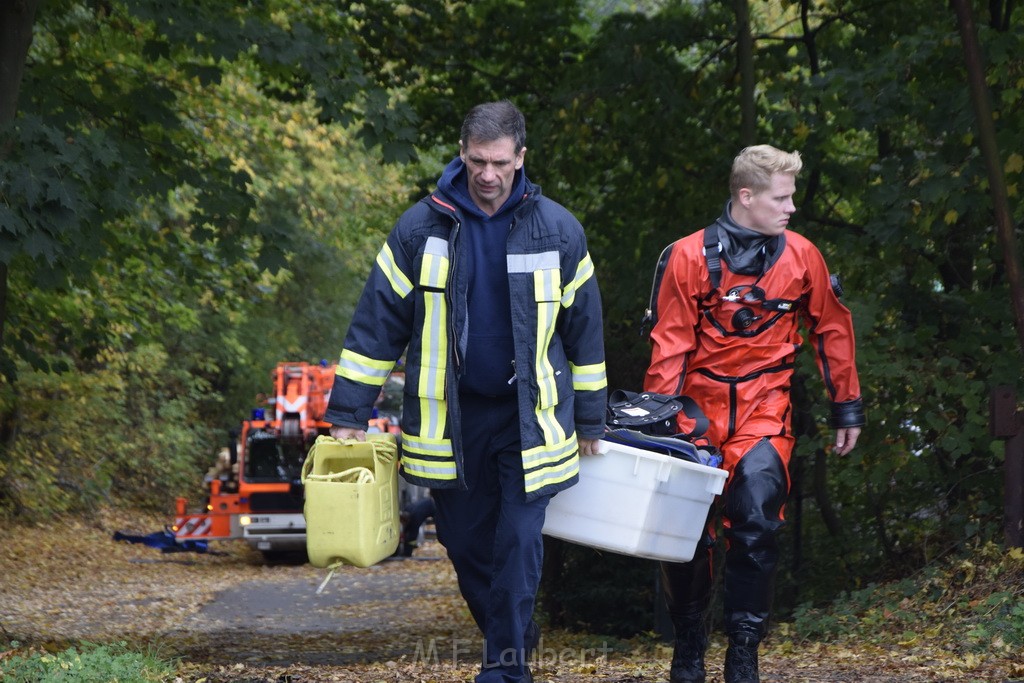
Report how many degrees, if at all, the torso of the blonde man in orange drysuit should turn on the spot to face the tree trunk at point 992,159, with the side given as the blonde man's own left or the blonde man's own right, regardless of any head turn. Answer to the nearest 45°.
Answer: approximately 135° to the blonde man's own left

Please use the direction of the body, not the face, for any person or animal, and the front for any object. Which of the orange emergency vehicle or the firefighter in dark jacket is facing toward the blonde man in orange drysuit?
the orange emergency vehicle

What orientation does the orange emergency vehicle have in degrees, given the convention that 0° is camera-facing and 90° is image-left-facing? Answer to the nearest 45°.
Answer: approximately 0°

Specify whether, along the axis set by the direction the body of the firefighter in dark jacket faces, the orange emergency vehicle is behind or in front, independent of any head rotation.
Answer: behind

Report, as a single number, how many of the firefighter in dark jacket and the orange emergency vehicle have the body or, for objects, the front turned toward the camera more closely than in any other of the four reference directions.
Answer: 2

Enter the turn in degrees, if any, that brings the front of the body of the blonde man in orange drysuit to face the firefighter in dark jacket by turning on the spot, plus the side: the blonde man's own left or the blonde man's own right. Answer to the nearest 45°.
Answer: approximately 45° to the blonde man's own right

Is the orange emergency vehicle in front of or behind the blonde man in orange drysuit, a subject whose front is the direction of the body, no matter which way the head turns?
behind

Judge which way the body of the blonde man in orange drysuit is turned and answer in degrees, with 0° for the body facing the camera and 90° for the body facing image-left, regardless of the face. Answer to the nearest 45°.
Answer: approximately 0°
